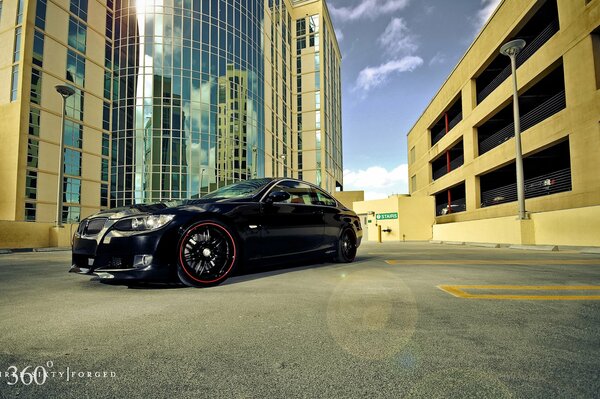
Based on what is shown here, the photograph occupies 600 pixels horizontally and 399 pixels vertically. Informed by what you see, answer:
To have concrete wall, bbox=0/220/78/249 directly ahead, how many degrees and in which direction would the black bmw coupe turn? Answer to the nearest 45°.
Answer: approximately 90° to its right

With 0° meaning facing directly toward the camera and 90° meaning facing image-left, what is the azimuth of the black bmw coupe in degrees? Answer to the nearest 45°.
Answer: approximately 45°

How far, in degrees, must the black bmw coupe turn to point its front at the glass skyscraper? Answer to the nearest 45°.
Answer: approximately 135° to its right
